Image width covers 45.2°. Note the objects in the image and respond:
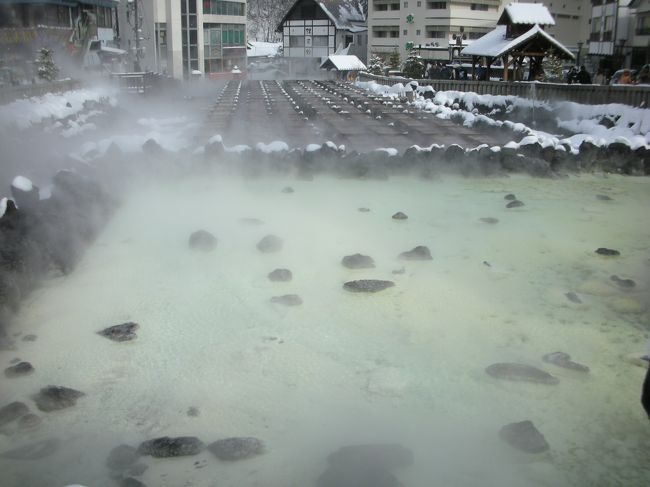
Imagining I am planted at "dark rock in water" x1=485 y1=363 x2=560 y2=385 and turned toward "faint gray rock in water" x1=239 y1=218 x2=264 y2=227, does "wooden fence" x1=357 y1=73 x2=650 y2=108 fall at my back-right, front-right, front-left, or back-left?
front-right

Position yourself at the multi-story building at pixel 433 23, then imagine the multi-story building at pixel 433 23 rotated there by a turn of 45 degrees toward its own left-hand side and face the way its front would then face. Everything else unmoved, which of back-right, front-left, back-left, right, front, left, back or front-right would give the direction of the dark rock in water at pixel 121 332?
front-right

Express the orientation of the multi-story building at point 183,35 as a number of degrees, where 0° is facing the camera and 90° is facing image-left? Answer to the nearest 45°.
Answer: approximately 315°

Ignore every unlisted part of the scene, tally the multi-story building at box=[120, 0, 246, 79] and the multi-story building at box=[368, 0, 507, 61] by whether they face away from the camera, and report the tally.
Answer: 0

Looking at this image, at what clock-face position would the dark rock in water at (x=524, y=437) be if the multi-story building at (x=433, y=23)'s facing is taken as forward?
The dark rock in water is roughly at 12 o'clock from the multi-story building.

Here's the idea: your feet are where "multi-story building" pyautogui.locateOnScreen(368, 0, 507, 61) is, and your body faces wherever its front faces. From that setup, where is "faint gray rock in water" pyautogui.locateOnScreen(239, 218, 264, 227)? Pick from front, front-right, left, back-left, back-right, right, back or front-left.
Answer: front

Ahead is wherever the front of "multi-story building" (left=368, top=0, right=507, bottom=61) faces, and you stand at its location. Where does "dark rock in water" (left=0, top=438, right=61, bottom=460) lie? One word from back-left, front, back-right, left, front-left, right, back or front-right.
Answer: front

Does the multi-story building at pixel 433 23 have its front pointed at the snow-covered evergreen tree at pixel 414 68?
yes

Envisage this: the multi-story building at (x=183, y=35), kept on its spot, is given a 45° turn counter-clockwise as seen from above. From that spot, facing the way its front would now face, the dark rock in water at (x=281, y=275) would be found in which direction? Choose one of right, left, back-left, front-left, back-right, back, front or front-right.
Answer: right

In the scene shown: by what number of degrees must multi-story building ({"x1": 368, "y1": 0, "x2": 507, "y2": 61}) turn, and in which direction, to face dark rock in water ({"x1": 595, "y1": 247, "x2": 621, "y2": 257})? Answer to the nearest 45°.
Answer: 0° — it already faces it

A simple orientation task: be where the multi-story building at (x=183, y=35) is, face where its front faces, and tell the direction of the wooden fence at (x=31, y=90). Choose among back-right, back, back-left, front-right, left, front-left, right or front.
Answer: front-right

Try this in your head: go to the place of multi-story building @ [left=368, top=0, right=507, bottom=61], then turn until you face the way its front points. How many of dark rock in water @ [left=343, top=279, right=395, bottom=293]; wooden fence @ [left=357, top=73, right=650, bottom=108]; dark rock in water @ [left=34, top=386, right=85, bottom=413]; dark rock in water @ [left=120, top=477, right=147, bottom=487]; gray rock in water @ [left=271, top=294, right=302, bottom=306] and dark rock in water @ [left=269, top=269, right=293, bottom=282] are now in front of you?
6

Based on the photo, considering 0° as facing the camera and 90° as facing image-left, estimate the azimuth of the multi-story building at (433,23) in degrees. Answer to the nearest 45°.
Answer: approximately 0°

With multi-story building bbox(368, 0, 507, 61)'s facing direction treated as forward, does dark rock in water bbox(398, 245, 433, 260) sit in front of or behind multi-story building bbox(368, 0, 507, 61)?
in front

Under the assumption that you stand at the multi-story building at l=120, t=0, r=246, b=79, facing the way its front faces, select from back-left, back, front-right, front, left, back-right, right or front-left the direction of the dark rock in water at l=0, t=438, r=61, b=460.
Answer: front-right

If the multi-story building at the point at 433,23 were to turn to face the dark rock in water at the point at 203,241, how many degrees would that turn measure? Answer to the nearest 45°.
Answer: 0° — it already faces it
